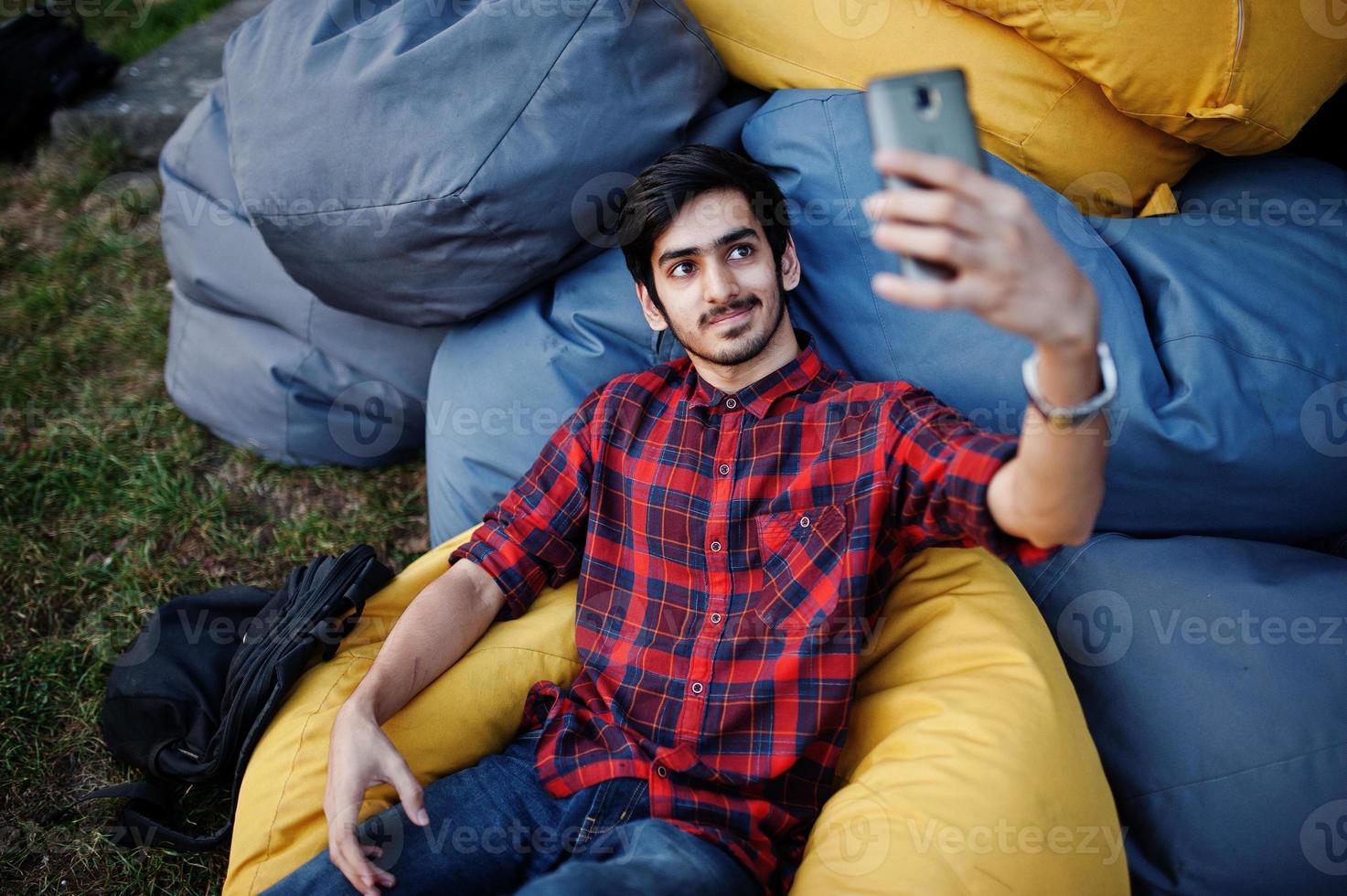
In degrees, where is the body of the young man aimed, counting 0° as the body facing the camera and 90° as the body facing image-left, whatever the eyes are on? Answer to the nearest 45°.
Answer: approximately 0°

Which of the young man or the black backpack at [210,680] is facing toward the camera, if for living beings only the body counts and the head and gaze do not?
the young man
